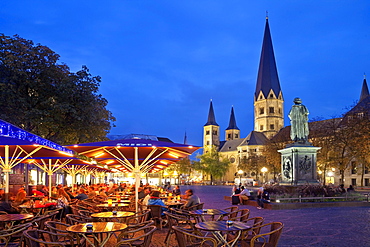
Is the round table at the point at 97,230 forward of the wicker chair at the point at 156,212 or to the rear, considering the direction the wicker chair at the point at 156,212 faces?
to the rear

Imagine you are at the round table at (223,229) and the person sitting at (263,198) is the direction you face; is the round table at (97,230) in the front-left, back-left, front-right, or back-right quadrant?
back-left

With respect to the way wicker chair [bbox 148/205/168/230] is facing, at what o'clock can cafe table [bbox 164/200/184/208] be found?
The cafe table is roughly at 1 o'clock from the wicker chair.

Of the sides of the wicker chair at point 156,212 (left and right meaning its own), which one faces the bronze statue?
front

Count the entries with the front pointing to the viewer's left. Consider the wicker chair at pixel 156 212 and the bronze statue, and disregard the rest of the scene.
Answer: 0

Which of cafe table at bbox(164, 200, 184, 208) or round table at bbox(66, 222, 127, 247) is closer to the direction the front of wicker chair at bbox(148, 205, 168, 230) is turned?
the cafe table

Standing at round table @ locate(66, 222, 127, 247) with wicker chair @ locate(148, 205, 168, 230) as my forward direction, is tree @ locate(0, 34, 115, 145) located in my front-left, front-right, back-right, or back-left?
front-left

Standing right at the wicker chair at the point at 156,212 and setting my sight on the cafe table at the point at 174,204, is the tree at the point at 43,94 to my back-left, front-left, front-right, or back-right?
front-left

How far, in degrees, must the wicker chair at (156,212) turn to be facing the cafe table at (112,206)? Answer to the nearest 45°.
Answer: approximately 90° to its left

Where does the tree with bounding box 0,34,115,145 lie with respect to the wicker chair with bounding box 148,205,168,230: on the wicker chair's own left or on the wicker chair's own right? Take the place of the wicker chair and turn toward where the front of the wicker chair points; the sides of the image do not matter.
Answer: on the wicker chair's own left

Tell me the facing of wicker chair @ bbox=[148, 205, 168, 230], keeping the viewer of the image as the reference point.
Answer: facing away from the viewer and to the right of the viewer
